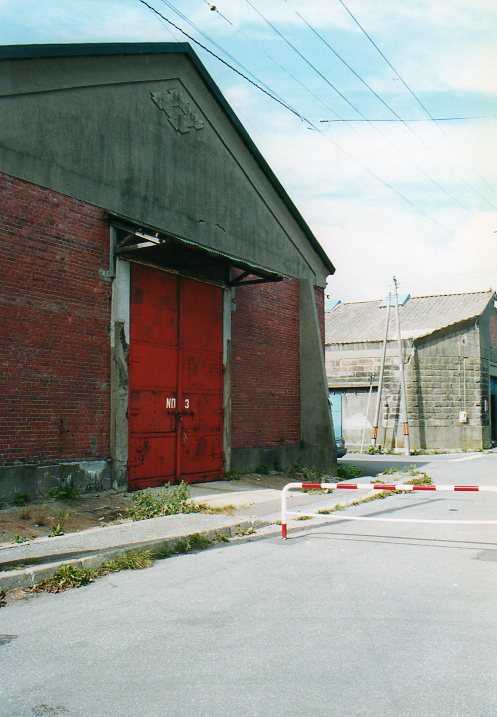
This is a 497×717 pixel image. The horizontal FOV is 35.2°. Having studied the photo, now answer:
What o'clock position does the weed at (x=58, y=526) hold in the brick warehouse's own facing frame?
The weed is roughly at 2 o'clock from the brick warehouse.

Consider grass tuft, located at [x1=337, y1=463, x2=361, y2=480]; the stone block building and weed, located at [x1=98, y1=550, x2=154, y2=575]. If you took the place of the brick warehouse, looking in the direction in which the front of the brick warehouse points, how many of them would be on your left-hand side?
2

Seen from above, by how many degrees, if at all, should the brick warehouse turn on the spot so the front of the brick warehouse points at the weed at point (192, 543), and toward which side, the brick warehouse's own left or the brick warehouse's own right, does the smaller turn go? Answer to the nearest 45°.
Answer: approximately 45° to the brick warehouse's own right

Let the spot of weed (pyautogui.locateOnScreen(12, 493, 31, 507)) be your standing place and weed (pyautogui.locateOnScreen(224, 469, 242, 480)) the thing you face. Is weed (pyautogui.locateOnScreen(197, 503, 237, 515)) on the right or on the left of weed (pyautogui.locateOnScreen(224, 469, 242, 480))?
right

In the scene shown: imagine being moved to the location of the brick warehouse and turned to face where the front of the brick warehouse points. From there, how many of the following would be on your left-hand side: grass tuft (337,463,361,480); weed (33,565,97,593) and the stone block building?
2

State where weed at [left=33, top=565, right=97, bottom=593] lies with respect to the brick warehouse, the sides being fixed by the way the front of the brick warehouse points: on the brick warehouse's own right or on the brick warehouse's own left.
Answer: on the brick warehouse's own right

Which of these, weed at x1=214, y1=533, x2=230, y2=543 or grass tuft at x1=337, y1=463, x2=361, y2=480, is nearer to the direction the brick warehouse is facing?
the weed

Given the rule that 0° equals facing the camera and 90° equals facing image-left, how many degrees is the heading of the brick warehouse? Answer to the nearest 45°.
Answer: approximately 315°

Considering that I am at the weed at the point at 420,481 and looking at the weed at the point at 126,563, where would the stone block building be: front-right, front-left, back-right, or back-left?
back-right
